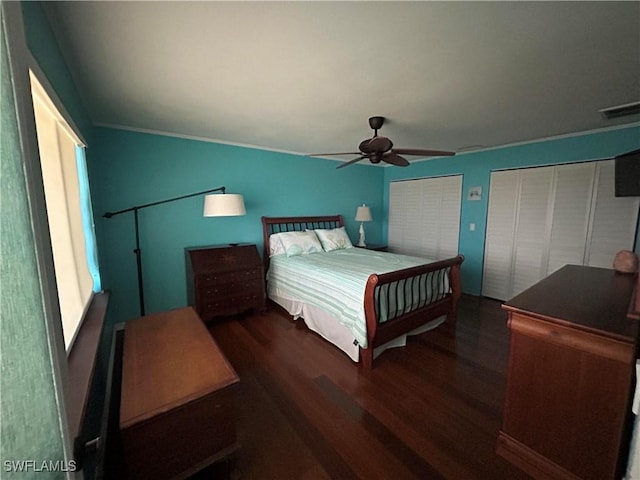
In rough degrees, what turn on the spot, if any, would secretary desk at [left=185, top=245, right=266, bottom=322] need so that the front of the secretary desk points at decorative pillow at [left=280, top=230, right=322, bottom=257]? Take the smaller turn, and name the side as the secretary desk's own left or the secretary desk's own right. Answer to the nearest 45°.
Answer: approximately 45° to the secretary desk's own left

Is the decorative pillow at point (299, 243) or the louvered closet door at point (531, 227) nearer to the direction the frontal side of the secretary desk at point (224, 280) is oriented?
the louvered closet door

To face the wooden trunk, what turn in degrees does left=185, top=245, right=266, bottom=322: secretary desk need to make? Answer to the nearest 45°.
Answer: approximately 45° to its right

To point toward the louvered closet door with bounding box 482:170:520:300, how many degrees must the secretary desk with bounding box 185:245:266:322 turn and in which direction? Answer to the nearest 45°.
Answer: approximately 45° to its left

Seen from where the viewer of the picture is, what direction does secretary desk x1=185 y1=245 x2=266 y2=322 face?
facing the viewer and to the right of the viewer

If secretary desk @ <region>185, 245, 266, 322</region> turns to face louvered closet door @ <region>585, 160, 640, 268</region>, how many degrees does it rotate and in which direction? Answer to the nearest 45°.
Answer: approximately 45° to its left

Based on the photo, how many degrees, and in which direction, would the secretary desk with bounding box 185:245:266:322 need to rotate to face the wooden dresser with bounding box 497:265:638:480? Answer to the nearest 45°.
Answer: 0° — it already faces it

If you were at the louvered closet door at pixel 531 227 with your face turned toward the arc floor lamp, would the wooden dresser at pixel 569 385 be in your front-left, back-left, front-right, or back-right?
front-left

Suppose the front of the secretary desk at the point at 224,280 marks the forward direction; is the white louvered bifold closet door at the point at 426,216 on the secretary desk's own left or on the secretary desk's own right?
on the secretary desk's own left
